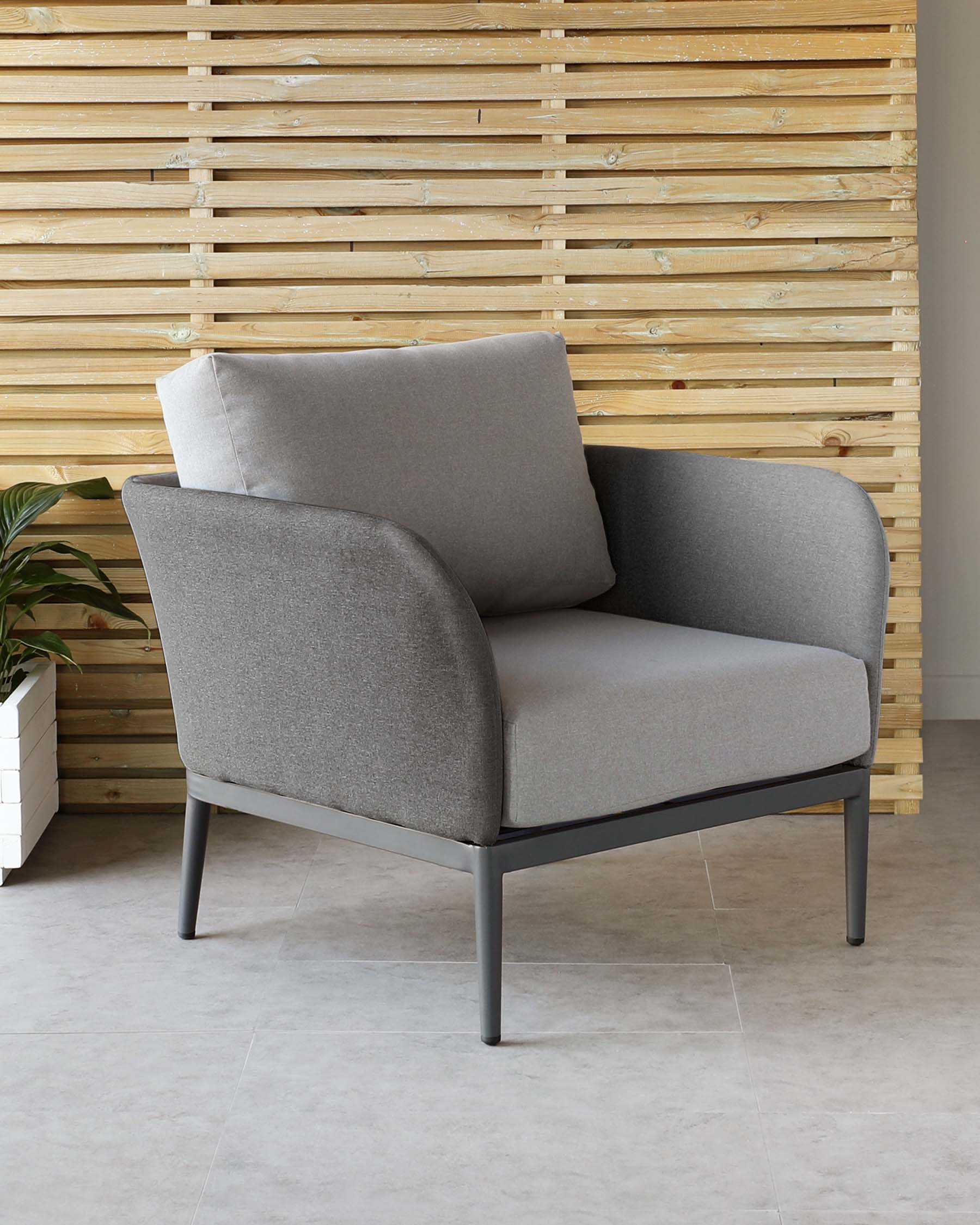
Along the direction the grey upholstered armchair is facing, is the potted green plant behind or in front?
behind

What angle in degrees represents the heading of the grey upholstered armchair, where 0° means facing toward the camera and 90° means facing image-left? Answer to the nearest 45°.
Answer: approximately 315°

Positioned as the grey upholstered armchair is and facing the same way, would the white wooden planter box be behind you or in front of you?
behind
